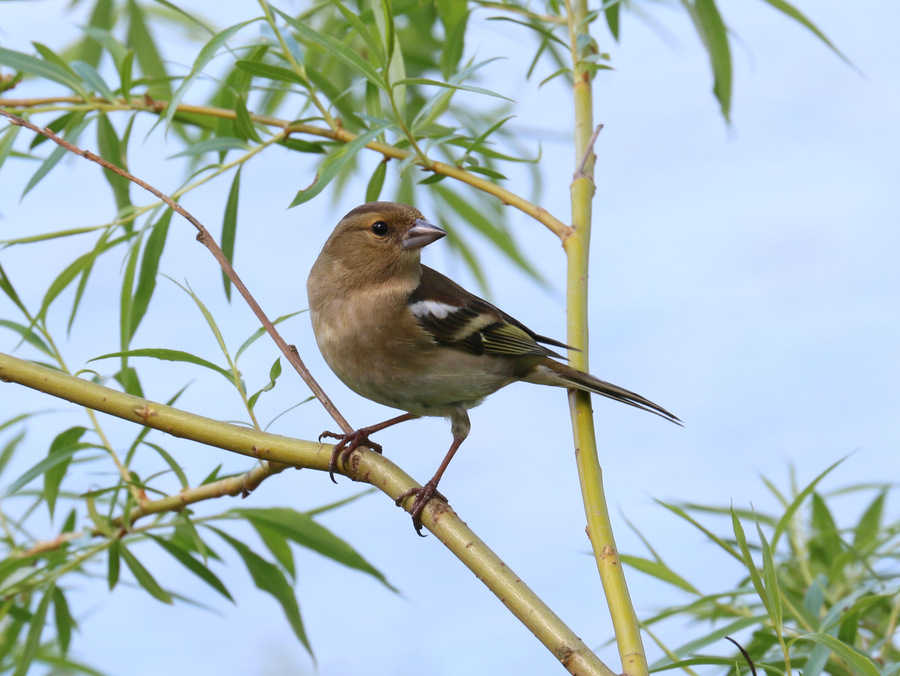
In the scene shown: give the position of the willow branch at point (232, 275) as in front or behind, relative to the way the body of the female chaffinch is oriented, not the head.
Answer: in front

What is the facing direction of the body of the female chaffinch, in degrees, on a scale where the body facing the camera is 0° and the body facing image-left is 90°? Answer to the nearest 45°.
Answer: approximately 45°
